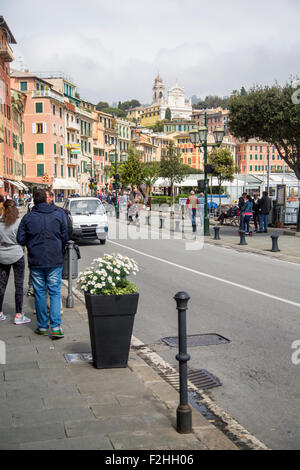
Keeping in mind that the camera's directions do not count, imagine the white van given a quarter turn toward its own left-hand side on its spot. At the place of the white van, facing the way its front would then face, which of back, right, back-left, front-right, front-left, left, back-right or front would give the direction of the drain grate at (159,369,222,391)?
right

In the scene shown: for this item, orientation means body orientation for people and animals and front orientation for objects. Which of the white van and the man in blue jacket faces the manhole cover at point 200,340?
the white van

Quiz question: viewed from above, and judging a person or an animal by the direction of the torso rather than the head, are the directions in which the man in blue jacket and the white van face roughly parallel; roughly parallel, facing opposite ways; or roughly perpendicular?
roughly parallel, facing opposite ways

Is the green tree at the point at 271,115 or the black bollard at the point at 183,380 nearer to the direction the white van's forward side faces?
the black bollard

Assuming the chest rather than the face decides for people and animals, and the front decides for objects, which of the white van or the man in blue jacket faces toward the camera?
the white van

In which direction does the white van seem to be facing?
toward the camera

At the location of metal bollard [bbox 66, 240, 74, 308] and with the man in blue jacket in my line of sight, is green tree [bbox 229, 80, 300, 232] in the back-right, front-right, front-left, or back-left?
back-left

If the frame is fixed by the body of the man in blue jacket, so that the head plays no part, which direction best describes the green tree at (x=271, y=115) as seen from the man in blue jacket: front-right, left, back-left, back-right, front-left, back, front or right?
front-right

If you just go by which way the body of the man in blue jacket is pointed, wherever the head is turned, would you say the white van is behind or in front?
in front

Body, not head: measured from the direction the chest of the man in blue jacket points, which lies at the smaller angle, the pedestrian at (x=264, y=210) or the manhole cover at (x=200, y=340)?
the pedestrian

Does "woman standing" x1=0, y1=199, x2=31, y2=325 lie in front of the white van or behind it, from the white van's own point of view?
in front

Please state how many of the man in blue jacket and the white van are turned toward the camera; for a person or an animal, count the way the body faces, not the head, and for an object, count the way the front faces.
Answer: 1

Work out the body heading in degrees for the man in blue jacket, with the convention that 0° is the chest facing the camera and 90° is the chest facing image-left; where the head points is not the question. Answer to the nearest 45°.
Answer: approximately 180°

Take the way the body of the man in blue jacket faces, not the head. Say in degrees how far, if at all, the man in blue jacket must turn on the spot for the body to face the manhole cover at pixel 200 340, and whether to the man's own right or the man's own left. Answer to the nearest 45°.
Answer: approximately 90° to the man's own right

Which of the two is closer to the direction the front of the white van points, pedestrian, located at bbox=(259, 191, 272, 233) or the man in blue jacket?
the man in blue jacket

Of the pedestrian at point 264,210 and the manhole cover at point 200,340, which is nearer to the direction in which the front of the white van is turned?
the manhole cover

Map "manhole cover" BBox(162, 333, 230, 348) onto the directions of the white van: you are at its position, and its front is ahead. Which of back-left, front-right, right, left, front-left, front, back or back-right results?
front

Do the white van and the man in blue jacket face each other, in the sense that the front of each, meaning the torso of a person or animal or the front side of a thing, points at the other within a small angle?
yes

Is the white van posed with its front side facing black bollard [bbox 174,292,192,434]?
yes
